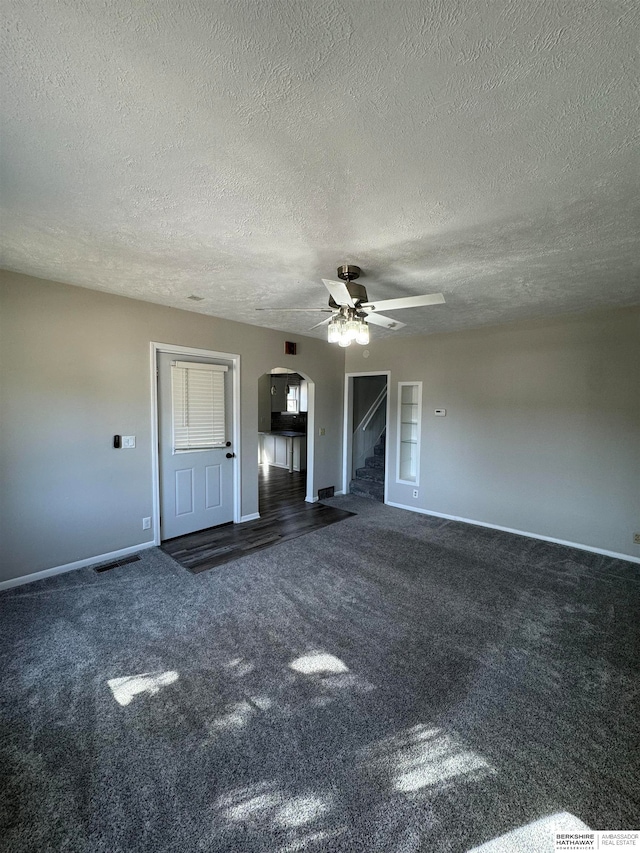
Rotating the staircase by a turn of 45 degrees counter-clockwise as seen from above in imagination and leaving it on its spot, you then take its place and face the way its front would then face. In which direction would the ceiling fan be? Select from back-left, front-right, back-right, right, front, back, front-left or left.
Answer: front

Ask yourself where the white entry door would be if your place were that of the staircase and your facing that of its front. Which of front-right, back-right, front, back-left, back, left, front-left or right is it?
front

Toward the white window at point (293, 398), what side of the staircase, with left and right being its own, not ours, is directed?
right

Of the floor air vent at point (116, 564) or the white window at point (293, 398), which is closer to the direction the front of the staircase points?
the floor air vent

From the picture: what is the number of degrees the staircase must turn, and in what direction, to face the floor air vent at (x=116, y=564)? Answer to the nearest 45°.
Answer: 0° — it already faces it
